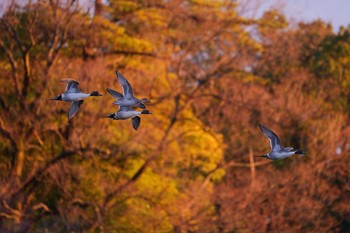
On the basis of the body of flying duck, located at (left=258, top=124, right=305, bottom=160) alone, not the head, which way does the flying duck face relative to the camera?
to the viewer's right
